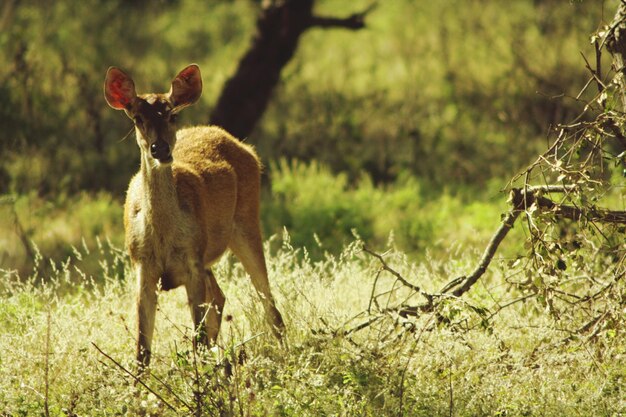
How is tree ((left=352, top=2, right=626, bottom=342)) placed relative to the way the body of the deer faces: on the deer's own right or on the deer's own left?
on the deer's own left

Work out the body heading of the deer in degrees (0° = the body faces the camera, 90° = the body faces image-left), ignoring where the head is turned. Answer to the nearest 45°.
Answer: approximately 45°
